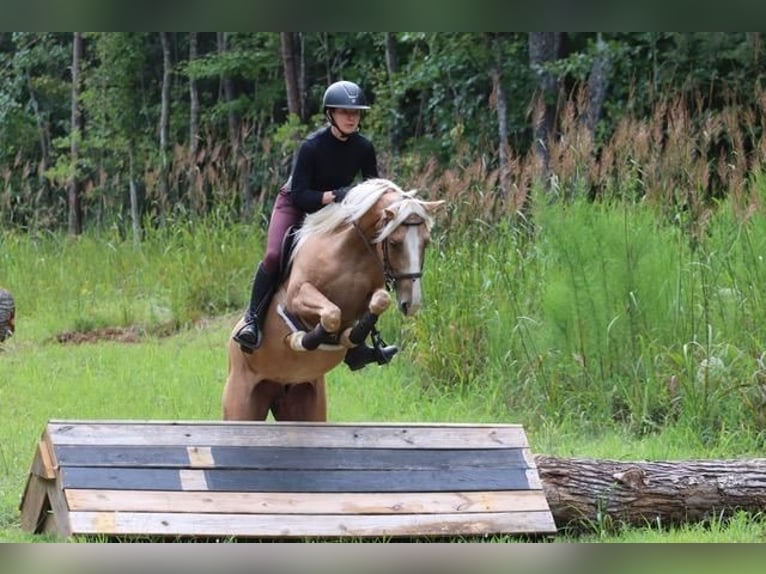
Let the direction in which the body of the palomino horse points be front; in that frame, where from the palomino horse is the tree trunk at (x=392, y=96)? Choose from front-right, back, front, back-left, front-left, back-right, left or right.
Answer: back-left

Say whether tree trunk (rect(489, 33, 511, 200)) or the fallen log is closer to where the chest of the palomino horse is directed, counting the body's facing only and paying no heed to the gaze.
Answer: the fallen log

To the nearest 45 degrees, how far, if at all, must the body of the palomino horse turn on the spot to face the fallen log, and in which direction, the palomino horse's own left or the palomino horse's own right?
approximately 45° to the palomino horse's own left

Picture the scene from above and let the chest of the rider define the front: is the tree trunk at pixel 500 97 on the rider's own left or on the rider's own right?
on the rider's own left

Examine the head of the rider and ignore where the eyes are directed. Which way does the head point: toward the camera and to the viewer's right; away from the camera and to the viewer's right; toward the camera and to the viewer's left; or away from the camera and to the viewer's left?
toward the camera and to the viewer's right

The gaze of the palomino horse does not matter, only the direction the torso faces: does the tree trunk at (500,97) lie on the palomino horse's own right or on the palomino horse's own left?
on the palomino horse's own left

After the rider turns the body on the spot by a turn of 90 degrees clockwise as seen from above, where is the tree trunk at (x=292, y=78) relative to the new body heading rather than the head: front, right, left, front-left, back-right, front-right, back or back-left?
back-right

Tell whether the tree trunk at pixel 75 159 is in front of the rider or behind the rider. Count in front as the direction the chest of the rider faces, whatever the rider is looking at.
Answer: behind

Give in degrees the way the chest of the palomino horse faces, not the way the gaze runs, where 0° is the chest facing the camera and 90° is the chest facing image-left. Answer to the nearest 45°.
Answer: approximately 315°

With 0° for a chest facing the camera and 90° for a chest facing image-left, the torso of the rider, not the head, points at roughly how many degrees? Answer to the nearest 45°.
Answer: approximately 315°
